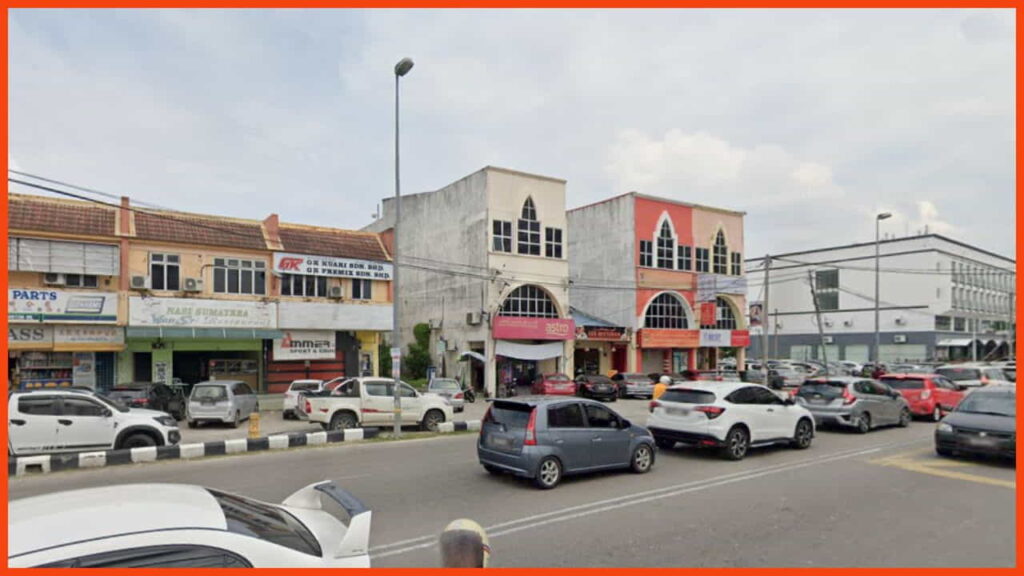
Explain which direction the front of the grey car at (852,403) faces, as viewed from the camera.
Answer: facing away from the viewer and to the right of the viewer

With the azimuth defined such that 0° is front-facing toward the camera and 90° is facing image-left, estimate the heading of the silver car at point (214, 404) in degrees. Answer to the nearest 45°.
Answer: approximately 225°

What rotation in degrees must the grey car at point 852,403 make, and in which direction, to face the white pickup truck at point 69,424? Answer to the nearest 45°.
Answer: approximately 180°

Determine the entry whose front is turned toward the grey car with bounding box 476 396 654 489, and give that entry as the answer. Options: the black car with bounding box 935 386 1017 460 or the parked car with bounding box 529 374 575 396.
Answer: the black car

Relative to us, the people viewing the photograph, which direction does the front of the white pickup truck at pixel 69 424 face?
facing to the right of the viewer

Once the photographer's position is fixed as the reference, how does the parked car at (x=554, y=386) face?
facing away from the viewer and to the left of the viewer

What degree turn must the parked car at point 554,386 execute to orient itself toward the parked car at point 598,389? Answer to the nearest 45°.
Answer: approximately 90° to its right

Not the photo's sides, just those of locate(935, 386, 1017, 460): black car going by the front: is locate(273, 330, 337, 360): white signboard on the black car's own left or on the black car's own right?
on the black car's own right
